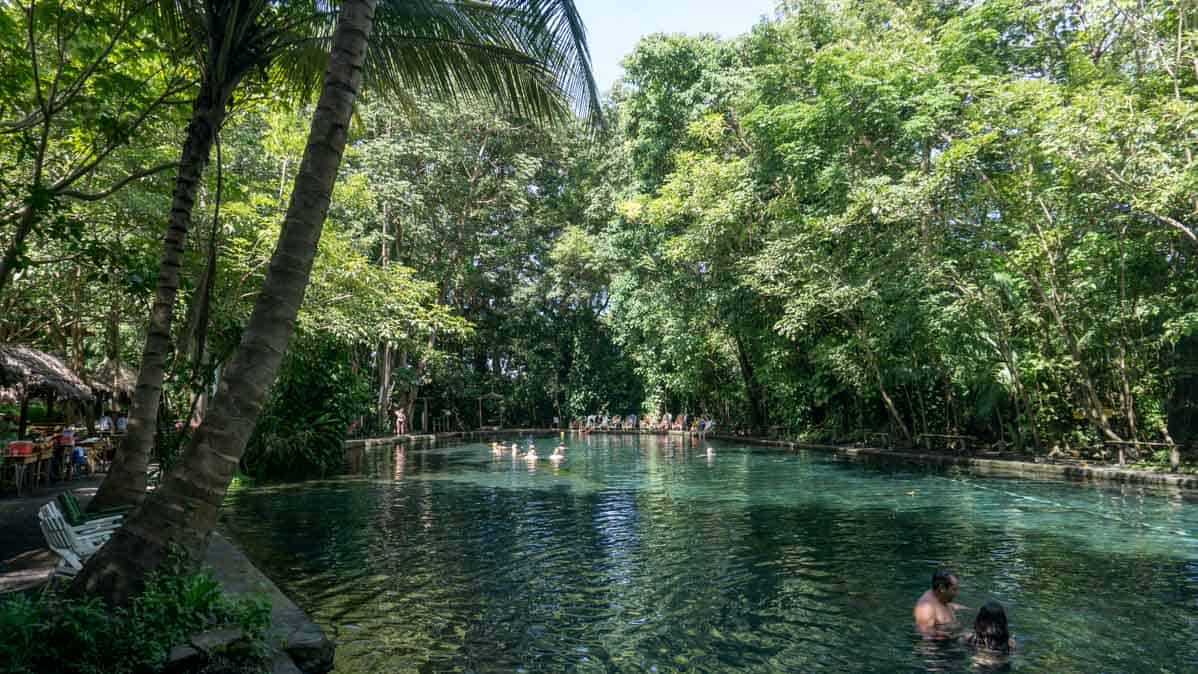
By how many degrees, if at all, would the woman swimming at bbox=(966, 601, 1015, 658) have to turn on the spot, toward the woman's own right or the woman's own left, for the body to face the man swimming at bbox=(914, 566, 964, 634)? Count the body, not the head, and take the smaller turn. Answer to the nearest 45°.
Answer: approximately 45° to the woman's own left

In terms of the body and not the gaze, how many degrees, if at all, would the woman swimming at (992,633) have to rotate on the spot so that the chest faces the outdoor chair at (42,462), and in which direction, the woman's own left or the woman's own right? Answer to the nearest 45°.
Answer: approximately 90° to the woman's own left

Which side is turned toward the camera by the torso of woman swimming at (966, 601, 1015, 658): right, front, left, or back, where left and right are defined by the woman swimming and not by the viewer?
back

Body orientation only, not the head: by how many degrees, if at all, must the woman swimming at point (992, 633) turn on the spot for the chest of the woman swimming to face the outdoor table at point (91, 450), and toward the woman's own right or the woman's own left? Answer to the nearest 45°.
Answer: approximately 90° to the woman's own left

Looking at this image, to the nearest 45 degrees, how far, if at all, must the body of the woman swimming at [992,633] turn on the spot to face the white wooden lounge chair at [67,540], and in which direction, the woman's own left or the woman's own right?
approximately 135° to the woman's own left

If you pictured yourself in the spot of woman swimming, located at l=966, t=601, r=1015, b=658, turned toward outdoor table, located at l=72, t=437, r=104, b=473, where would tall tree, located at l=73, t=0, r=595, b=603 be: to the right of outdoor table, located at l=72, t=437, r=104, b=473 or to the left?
left

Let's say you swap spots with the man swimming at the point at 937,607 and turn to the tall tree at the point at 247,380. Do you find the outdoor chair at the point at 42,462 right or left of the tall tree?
right

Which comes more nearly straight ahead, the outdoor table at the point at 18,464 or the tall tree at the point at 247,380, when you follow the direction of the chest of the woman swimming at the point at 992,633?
the outdoor table

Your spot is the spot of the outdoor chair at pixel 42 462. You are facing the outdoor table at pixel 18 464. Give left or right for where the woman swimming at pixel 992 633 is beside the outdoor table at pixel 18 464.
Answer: left
